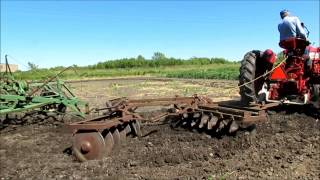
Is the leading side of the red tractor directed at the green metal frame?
no

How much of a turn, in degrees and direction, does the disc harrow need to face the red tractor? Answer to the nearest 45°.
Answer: approximately 45° to its left

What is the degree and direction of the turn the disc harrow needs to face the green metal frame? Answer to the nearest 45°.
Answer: approximately 135° to its left

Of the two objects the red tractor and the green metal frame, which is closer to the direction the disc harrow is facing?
the red tractor

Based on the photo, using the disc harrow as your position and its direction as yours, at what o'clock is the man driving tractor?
The man driving tractor is roughly at 11 o'clock from the disc harrow.

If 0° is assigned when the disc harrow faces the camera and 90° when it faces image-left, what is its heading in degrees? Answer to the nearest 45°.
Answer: approximately 270°

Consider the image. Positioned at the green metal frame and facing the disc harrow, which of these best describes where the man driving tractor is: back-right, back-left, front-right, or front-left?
front-left

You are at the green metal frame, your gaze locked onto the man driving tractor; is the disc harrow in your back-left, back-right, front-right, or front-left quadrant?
front-right

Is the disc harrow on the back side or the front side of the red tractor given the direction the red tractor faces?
on the back side
